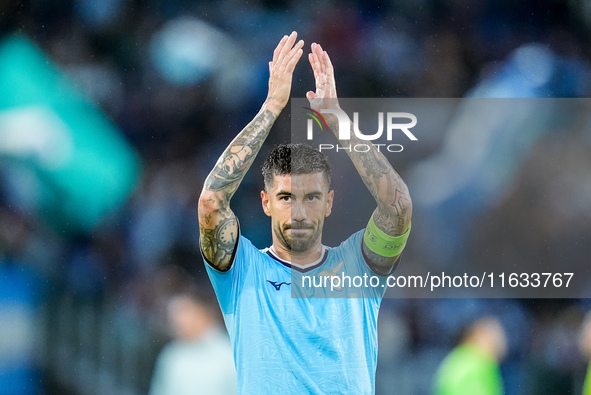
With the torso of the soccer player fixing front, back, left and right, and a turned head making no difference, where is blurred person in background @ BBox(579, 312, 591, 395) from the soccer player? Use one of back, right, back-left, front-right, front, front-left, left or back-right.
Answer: back

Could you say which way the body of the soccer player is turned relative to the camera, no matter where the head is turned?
toward the camera

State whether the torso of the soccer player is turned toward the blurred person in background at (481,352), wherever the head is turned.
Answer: no

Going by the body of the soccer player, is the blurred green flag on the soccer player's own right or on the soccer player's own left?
on the soccer player's own right

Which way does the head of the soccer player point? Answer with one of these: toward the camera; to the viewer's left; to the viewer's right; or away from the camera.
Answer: toward the camera

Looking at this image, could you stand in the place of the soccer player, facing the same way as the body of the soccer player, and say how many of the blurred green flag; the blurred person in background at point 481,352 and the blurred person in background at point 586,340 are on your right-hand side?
1
